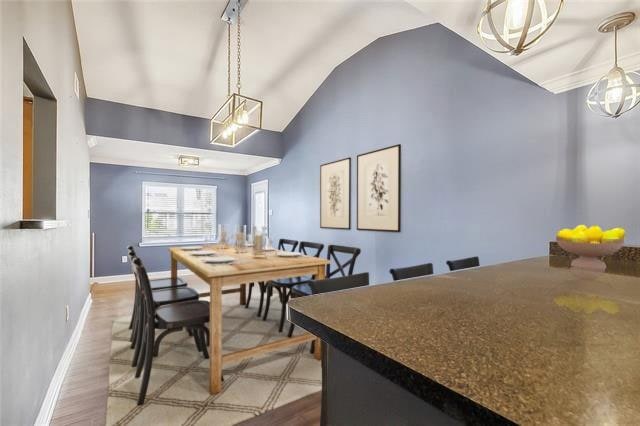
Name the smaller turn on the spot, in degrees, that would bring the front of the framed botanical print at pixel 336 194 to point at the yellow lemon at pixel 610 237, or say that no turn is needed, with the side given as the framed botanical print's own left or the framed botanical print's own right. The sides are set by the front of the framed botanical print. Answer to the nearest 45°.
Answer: approximately 90° to the framed botanical print's own left

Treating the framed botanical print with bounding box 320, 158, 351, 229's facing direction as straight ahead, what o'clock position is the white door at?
The white door is roughly at 3 o'clock from the framed botanical print.

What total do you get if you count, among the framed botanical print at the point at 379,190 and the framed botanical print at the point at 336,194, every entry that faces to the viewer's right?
0

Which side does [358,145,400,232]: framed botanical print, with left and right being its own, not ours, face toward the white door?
right

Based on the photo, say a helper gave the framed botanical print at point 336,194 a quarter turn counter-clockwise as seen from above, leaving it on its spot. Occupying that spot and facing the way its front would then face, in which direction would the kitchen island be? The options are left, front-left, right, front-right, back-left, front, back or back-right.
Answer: front-right

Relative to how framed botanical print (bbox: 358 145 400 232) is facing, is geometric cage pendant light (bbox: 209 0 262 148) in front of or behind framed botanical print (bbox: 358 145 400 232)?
in front

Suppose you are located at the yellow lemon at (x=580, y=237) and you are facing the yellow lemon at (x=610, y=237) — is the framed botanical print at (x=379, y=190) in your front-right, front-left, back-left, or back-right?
back-left

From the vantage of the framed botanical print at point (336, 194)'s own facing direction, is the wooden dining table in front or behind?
in front

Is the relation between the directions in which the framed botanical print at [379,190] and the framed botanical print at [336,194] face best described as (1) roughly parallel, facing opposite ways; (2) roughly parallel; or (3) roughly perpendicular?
roughly parallel

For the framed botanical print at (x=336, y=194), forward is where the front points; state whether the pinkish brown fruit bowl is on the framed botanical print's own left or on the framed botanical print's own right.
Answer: on the framed botanical print's own left

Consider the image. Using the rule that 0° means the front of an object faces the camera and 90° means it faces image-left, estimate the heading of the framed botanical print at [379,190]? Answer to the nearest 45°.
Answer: approximately 45°

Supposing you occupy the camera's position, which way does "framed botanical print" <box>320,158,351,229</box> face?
facing the viewer and to the left of the viewer

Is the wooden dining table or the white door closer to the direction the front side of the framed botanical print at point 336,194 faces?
the wooden dining table

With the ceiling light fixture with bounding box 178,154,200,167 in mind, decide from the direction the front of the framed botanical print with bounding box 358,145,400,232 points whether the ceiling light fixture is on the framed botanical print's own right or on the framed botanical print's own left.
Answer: on the framed botanical print's own right

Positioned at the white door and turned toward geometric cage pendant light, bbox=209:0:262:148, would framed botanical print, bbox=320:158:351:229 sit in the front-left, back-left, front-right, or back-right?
front-left

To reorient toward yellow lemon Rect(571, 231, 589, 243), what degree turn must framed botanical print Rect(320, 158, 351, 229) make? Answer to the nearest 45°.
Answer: approximately 90° to its left

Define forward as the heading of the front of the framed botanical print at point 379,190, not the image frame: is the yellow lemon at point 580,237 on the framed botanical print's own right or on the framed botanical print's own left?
on the framed botanical print's own left

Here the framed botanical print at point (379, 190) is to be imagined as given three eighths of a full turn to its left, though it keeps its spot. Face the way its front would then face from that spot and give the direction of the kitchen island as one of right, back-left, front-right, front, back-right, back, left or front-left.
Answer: right

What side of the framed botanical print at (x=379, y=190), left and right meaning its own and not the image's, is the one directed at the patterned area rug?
front

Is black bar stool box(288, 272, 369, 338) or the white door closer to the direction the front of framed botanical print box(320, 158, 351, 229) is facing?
the black bar stool
